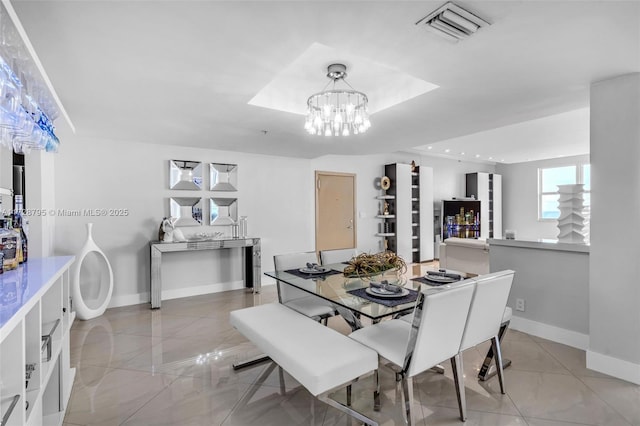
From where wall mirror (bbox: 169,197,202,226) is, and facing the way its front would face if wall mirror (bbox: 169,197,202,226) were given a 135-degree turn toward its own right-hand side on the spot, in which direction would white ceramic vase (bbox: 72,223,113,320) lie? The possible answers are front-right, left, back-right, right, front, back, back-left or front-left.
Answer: front-left

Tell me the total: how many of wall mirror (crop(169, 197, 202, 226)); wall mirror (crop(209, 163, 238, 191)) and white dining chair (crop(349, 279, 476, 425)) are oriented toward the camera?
2

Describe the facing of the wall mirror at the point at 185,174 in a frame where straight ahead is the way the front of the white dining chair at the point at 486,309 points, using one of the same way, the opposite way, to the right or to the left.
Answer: the opposite way

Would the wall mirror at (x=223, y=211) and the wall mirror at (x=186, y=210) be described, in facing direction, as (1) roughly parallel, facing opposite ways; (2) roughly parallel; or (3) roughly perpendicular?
roughly parallel

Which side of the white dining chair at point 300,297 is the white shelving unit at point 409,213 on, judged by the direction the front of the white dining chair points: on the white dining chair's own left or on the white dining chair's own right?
on the white dining chair's own left

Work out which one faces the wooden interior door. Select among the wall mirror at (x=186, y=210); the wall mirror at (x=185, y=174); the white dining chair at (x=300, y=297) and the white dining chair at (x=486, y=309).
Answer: the white dining chair at (x=486, y=309)

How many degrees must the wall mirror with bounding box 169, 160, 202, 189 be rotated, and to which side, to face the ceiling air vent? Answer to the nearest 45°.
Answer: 0° — it already faces it

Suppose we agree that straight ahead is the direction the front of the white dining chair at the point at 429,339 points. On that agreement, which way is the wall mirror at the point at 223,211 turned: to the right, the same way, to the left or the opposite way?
the opposite way

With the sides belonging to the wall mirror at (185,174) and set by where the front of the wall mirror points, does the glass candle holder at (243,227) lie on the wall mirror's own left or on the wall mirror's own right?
on the wall mirror's own left

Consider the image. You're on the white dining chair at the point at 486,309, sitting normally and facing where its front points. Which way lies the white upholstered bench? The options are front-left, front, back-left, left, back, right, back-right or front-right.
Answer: left

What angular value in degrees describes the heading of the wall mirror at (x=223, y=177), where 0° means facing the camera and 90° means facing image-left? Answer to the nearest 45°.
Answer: approximately 0°

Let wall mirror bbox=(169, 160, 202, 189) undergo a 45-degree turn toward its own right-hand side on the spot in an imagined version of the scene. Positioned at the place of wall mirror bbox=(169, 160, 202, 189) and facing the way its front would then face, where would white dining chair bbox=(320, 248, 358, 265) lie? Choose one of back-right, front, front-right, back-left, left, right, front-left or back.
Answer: left

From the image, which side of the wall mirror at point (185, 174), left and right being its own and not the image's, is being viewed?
front

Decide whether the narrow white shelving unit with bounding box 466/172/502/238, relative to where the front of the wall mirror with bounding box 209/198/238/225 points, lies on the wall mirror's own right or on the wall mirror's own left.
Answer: on the wall mirror's own left

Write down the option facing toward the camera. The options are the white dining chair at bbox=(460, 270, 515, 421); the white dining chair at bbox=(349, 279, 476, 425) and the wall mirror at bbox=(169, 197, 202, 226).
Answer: the wall mirror

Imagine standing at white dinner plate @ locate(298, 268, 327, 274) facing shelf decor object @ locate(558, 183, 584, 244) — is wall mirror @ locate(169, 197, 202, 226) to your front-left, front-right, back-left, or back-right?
back-left

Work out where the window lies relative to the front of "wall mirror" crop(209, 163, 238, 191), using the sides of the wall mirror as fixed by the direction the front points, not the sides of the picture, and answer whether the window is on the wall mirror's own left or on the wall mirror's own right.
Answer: on the wall mirror's own left
